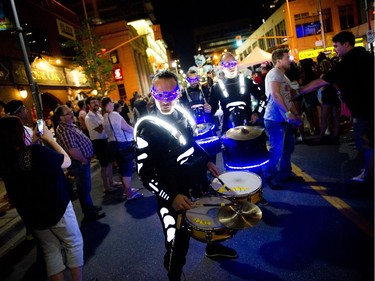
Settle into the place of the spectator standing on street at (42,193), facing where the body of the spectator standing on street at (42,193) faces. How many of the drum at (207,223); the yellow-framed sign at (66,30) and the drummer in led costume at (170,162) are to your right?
2

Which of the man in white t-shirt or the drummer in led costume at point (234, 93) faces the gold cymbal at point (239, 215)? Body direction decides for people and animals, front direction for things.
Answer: the drummer in led costume

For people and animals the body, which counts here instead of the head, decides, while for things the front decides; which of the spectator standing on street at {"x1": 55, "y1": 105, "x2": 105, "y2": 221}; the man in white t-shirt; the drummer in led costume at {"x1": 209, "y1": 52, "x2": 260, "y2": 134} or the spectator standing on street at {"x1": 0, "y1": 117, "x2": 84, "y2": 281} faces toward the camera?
the drummer in led costume

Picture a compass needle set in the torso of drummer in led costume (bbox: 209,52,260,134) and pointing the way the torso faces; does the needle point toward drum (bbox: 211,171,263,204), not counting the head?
yes

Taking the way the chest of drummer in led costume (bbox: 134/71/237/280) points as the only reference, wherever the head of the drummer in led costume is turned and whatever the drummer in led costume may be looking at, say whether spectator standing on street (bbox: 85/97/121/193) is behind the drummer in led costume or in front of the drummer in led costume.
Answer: behind

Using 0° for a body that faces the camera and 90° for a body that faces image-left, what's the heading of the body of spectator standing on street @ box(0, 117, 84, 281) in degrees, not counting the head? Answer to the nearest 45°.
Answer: approximately 225°

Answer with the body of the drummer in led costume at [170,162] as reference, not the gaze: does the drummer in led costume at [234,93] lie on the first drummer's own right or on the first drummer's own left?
on the first drummer's own left

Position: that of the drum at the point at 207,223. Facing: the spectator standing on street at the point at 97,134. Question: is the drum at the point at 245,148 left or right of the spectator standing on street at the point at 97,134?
right

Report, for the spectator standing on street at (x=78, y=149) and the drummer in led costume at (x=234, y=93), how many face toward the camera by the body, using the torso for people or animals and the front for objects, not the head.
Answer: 1

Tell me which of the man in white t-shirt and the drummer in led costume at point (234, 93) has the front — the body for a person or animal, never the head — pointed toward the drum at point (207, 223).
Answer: the drummer in led costume

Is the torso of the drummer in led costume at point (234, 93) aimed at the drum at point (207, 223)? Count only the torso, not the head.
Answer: yes
